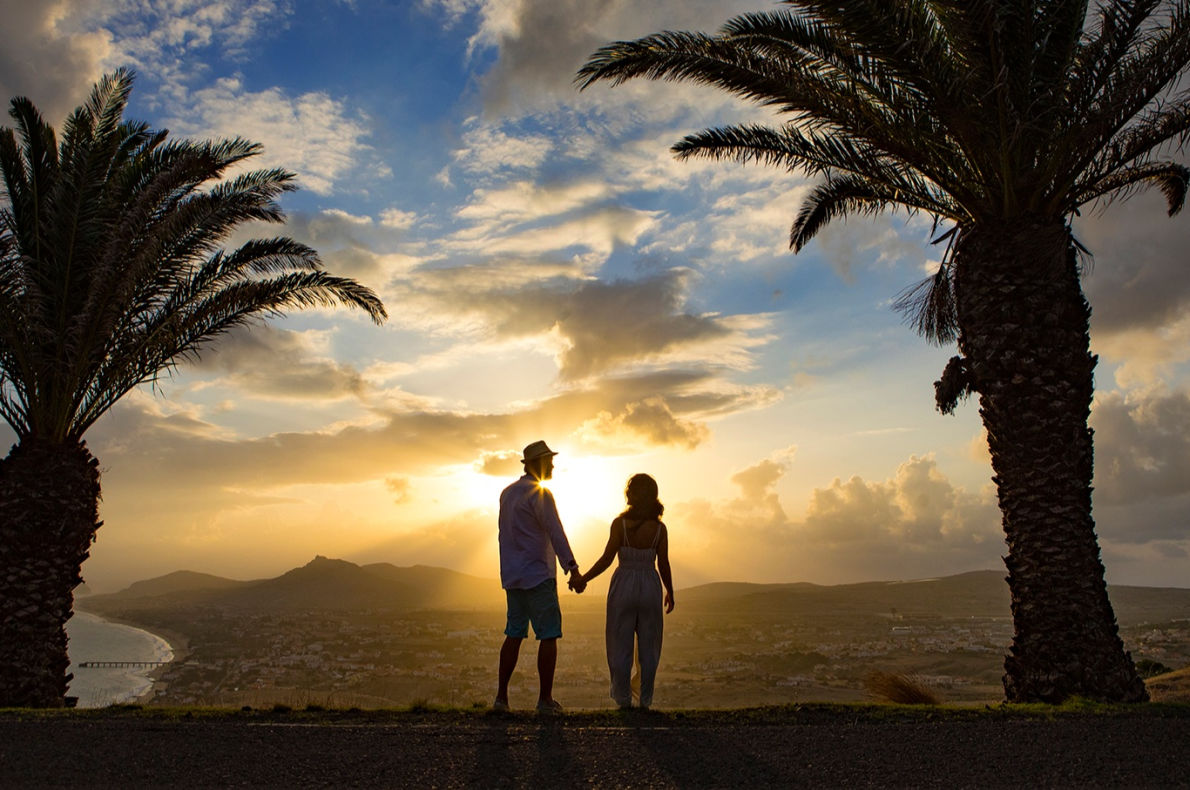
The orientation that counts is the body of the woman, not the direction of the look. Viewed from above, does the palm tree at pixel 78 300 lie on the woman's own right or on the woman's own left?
on the woman's own left

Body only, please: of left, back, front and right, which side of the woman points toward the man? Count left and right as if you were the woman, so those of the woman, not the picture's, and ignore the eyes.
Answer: left

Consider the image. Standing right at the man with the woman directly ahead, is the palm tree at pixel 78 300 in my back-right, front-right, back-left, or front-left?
back-left

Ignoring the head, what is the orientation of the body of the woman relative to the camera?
away from the camera

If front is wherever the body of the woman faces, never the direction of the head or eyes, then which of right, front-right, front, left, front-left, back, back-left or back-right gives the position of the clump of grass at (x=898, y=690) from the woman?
front-right
